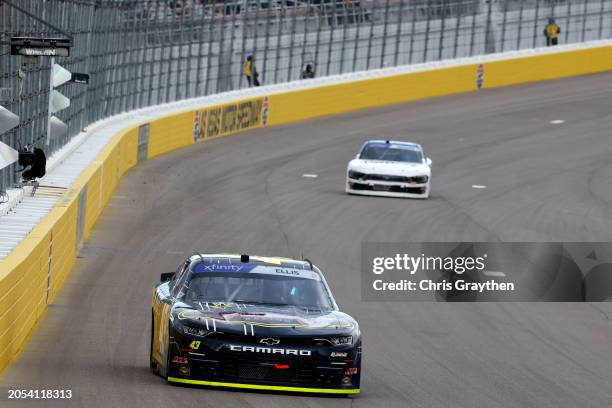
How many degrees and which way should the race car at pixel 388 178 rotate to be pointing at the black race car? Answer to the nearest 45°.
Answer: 0° — it already faces it

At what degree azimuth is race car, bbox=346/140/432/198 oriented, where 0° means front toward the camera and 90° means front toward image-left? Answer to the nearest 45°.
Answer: approximately 0°

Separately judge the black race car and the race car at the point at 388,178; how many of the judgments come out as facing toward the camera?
2

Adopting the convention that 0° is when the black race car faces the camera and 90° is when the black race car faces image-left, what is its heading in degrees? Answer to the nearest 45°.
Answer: approximately 0°

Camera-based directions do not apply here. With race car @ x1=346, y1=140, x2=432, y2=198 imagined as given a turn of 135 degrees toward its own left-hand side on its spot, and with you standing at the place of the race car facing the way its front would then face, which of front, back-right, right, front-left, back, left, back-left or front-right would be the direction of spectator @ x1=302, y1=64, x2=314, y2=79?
front-left

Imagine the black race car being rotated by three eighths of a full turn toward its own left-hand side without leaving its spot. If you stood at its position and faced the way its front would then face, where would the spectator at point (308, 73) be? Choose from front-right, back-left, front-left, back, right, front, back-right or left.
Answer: front-left

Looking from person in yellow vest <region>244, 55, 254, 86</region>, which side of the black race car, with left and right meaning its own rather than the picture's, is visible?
back

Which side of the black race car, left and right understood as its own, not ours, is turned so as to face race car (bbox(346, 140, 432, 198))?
back
